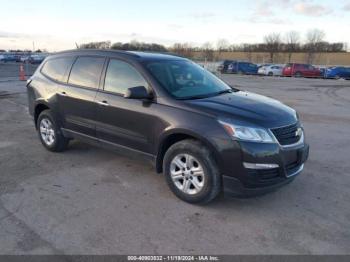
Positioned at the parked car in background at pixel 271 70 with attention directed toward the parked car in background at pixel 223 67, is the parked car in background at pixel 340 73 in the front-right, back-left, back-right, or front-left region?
back-left

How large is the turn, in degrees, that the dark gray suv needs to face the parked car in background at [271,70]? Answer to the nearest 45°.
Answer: approximately 135° to its left

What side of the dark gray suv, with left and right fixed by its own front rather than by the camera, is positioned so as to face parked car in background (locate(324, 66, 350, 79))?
left

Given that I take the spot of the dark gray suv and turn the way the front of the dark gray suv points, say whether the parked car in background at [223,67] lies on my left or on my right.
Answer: on my left

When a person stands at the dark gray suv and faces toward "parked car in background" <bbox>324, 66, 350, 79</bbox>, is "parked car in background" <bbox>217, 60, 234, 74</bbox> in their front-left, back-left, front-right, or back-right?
front-left

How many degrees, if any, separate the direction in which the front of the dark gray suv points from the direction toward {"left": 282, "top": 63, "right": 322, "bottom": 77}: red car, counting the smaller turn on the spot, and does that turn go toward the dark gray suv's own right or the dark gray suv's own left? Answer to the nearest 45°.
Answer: approximately 90° to the dark gray suv's own left

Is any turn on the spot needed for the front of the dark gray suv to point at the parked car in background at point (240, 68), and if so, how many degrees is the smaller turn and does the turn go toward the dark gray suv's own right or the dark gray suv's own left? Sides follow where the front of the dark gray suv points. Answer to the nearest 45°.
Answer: approximately 135° to the dark gray suv's own left

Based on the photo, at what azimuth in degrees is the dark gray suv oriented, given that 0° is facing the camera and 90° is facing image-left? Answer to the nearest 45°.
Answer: approximately 315°
